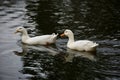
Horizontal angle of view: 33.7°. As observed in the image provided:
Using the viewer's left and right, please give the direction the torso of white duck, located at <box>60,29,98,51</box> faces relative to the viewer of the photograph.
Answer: facing to the left of the viewer
